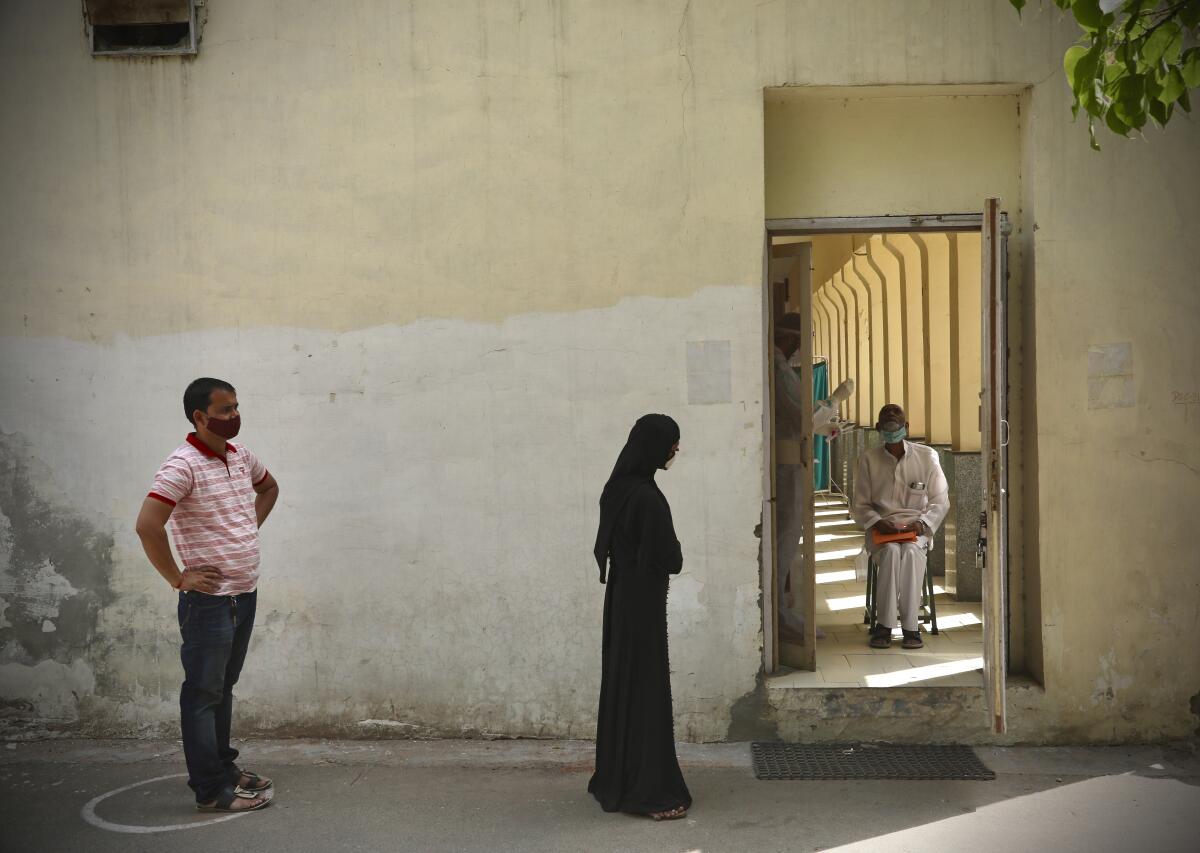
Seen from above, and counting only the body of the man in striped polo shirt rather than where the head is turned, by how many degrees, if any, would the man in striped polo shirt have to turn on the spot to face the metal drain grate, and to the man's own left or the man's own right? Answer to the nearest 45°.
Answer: approximately 45° to the man's own left

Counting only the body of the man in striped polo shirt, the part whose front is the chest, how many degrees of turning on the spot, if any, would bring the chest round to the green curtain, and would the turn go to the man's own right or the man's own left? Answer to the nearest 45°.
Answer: approximately 90° to the man's own left

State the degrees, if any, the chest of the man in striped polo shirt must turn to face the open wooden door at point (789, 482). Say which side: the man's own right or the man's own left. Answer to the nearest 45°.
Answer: approximately 45° to the man's own left

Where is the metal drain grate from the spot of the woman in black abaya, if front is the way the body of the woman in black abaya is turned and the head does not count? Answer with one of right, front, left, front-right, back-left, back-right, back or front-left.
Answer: front-left

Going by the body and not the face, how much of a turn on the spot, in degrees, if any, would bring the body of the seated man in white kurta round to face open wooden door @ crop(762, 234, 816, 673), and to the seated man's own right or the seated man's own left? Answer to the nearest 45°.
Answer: approximately 45° to the seated man's own right

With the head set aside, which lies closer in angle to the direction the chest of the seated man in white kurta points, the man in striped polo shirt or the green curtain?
the man in striped polo shirt

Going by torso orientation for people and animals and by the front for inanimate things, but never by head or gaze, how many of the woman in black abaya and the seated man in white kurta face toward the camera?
1

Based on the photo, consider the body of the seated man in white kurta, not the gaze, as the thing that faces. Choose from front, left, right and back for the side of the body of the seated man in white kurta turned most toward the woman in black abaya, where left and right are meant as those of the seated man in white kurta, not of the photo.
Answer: front

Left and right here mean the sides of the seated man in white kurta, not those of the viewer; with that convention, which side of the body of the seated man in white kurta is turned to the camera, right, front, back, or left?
front

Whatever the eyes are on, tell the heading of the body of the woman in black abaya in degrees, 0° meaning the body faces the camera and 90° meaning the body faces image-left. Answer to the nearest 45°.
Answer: approximately 270°

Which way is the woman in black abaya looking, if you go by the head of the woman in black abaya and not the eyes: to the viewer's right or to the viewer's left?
to the viewer's right

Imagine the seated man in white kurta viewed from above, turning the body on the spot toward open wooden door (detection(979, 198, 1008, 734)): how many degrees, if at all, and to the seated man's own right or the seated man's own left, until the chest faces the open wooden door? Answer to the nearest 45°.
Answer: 0° — they already face it

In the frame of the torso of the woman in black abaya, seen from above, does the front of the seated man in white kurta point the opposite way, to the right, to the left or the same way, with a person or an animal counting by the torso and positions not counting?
to the right

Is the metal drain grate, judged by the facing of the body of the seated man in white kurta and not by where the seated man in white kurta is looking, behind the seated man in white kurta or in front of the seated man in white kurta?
in front

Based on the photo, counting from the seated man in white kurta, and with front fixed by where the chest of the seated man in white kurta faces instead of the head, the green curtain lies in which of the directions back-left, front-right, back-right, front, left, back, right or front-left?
back

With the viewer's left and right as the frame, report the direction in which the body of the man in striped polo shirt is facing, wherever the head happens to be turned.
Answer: facing the viewer and to the right of the viewer
